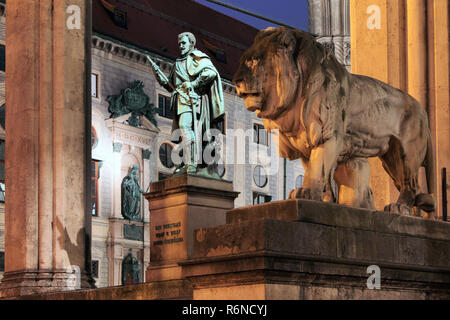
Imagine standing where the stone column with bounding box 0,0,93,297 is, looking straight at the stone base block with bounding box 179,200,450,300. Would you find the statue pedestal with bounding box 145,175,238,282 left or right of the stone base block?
left

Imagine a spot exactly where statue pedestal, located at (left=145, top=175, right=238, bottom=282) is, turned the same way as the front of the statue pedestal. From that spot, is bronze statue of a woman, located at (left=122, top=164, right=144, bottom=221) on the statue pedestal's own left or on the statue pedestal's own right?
on the statue pedestal's own right

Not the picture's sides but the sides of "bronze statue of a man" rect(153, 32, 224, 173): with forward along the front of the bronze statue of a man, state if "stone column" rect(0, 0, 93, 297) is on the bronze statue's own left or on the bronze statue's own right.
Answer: on the bronze statue's own right

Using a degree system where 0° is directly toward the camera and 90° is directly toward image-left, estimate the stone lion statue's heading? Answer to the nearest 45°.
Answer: approximately 45°
